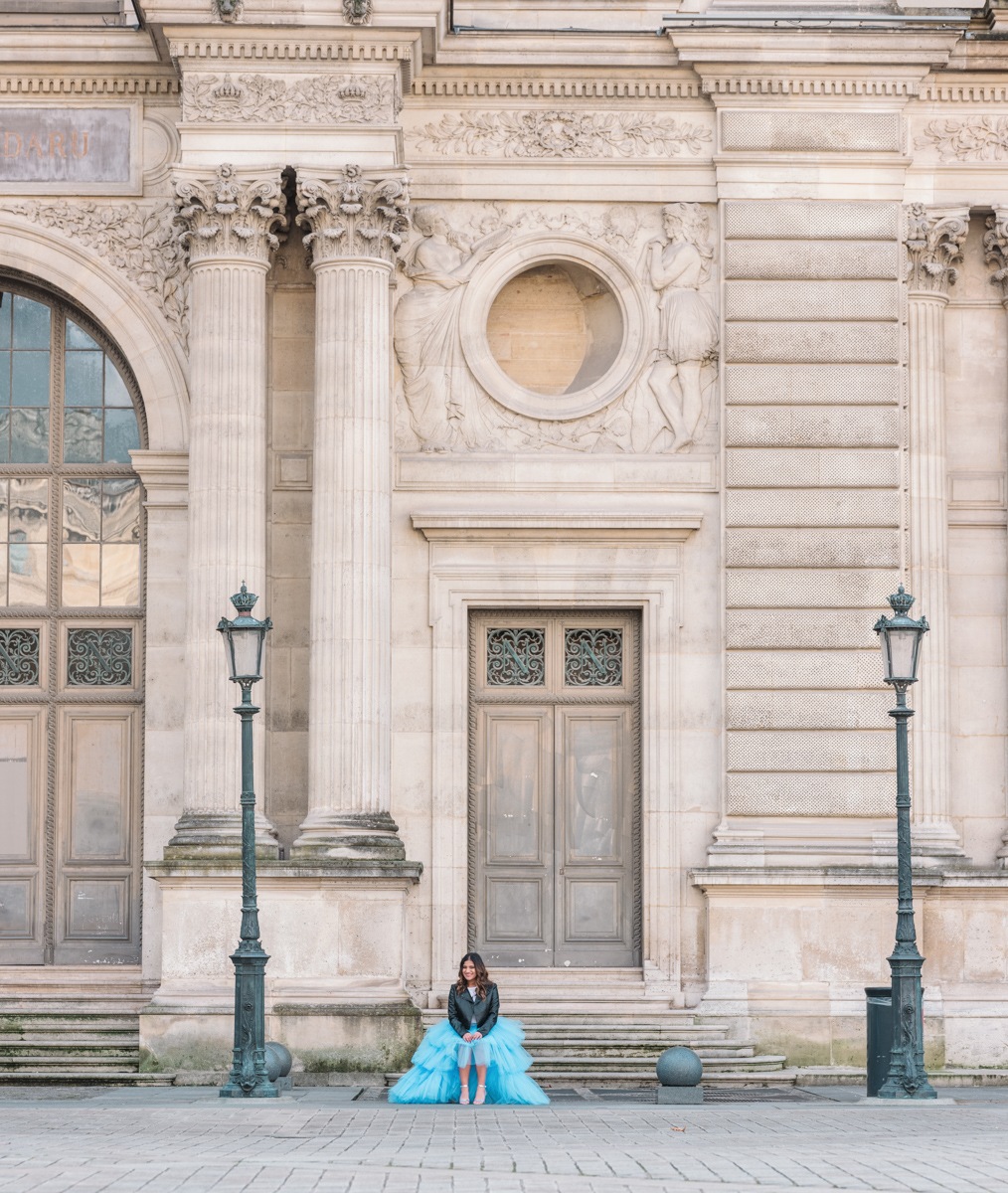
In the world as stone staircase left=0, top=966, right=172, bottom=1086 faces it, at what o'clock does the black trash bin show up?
The black trash bin is roughly at 10 o'clock from the stone staircase.

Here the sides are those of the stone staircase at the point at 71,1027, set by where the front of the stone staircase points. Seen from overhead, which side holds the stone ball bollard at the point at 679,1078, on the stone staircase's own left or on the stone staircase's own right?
on the stone staircase's own left

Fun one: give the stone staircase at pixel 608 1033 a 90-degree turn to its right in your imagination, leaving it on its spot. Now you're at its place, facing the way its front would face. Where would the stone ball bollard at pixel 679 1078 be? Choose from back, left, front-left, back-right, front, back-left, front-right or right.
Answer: left

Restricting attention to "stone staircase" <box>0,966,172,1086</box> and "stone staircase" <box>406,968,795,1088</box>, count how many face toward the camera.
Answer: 2

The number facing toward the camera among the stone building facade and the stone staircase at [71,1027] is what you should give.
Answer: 2

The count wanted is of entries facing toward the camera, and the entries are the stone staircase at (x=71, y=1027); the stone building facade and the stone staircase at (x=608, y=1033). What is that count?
3

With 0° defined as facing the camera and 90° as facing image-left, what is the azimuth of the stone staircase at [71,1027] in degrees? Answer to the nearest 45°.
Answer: approximately 0°

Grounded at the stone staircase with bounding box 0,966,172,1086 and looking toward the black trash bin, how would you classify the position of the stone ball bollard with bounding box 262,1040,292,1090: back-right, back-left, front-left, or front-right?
front-right

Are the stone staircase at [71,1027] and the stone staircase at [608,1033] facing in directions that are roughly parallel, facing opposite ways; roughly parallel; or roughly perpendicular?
roughly parallel

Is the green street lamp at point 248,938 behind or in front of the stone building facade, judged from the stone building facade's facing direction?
in front

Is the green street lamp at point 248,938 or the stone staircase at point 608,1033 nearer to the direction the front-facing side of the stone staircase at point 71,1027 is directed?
the green street lamp

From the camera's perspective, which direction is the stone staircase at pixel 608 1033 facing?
toward the camera
